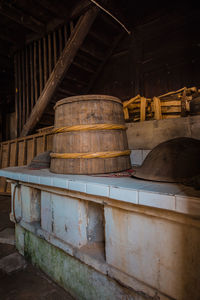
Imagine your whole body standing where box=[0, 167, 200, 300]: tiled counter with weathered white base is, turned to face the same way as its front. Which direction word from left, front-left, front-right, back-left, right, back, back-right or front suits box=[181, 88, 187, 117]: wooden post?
back

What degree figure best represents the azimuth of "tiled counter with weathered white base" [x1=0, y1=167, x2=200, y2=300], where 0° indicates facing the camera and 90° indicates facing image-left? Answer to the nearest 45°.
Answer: approximately 45°

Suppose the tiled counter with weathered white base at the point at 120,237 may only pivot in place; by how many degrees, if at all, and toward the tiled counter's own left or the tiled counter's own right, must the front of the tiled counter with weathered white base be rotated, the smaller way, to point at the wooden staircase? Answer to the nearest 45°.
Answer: approximately 135° to the tiled counter's own right

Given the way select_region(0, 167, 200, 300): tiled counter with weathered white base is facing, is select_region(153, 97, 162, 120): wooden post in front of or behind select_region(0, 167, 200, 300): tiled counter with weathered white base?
behind

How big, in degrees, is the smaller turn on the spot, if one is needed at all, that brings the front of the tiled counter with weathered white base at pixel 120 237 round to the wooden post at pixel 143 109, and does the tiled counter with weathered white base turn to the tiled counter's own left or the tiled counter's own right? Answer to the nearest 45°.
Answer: approximately 135° to the tiled counter's own right

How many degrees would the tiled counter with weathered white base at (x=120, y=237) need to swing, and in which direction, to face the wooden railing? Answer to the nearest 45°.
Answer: approximately 90° to its right
